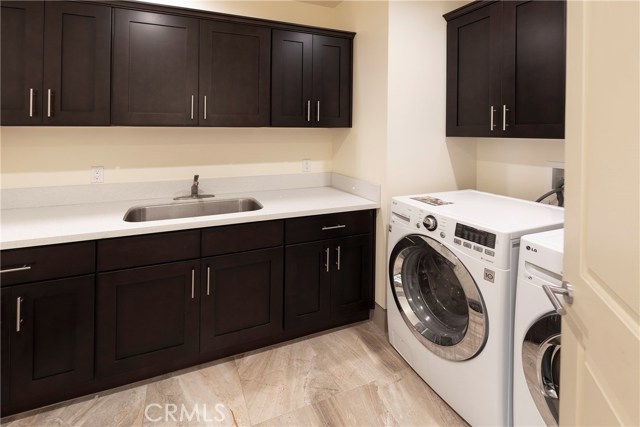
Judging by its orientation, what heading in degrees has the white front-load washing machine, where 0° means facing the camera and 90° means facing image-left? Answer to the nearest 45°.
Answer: approximately 45°

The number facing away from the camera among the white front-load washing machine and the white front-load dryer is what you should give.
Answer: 0

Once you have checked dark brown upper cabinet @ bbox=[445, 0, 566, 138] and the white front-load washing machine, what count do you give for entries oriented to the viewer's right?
0

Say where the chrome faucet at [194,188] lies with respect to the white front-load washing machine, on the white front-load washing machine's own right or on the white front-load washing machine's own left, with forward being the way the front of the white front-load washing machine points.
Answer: on the white front-load washing machine's own right

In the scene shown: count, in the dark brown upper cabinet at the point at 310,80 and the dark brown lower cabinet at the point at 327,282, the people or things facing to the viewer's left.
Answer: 0

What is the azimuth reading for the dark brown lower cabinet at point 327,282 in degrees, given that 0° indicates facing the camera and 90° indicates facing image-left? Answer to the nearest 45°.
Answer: approximately 315°

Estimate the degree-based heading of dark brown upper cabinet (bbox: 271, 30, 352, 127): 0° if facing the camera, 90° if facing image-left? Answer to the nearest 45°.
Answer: approximately 315°

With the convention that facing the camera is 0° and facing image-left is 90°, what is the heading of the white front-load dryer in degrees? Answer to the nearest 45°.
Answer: approximately 45°

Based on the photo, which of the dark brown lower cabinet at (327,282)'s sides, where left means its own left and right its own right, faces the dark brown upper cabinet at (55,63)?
right
